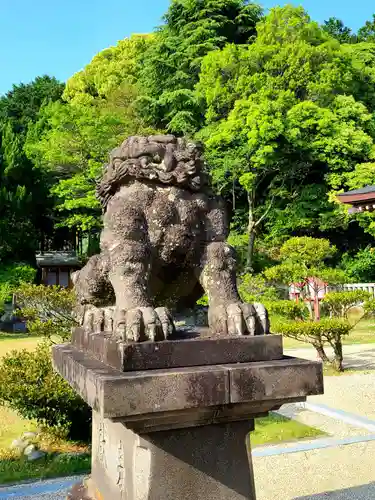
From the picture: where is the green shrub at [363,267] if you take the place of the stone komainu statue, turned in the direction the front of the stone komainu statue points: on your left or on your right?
on your left

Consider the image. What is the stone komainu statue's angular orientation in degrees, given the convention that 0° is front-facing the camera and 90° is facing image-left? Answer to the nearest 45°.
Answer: approximately 315°

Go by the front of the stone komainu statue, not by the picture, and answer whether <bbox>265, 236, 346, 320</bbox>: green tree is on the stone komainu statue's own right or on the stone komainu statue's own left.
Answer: on the stone komainu statue's own left

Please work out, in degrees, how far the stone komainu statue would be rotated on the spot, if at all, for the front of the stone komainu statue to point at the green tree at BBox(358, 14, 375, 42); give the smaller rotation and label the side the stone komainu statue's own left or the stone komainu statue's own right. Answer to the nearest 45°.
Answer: approximately 90° to the stone komainu statue's own left

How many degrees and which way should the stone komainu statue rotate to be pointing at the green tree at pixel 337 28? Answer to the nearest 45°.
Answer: approximately 135° to its left

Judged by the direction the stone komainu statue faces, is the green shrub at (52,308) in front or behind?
behind

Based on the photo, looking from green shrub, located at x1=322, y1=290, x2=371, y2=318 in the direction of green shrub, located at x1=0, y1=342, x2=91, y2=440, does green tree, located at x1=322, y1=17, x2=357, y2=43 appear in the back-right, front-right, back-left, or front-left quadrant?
back-right

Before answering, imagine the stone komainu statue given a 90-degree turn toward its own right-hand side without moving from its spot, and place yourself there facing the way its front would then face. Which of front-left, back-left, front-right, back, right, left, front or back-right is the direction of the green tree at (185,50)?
back-right

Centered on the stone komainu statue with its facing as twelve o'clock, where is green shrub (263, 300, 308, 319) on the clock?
The green shrub is roughly at 8 o'clock from the stone komainu statue.

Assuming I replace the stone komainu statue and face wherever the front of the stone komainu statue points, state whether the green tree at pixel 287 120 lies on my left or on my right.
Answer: on my left
